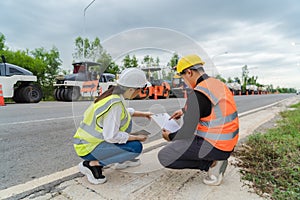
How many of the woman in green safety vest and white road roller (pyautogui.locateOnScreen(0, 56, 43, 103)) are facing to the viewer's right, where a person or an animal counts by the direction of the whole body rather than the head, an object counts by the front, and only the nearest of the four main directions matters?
2

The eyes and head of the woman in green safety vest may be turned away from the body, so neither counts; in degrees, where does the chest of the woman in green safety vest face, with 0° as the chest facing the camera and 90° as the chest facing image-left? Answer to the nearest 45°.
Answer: approximately 270°

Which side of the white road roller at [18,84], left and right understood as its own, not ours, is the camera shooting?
right

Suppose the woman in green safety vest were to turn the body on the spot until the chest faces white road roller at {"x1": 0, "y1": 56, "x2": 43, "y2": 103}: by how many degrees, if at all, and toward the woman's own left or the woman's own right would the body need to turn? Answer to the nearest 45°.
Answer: approximately 135° to the woman's own left

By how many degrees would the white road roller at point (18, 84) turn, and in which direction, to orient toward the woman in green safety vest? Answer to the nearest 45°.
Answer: approximately 90° to its right

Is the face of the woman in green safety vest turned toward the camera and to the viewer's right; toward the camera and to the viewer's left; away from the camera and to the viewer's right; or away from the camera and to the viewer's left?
away from the camera and to the viewer's right
